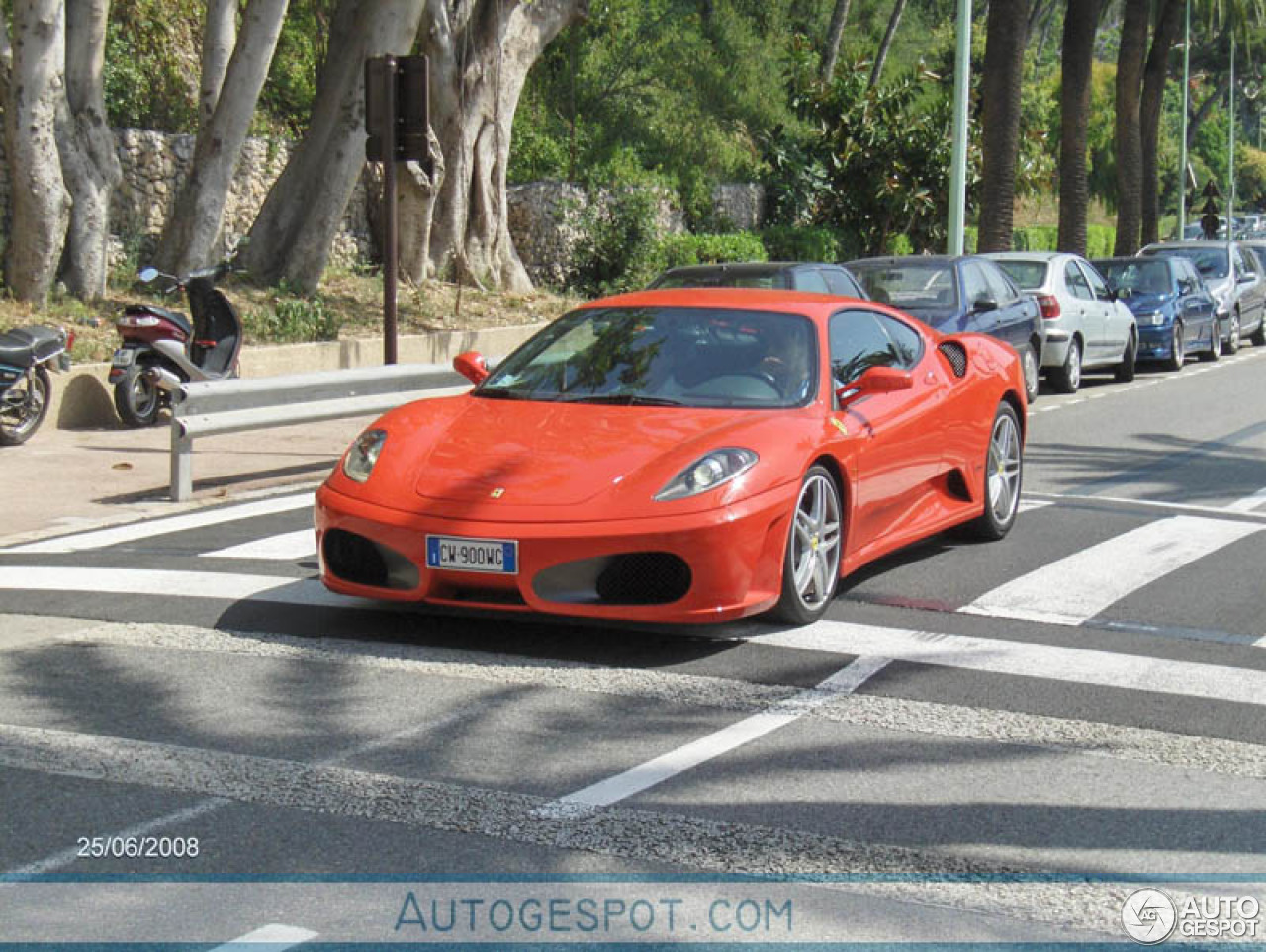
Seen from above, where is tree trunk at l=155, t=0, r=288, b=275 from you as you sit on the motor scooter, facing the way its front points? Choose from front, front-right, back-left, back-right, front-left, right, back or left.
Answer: front-left

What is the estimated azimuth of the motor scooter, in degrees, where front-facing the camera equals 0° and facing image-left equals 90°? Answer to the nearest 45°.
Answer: approximately 225°

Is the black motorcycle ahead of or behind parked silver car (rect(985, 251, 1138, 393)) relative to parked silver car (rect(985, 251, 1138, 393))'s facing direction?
behind

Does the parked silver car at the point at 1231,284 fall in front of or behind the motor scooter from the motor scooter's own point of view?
in front

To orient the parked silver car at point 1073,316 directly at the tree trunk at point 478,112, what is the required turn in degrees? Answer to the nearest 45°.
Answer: approximately 135° to its left

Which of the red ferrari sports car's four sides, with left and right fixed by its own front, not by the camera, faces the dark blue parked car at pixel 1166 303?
back

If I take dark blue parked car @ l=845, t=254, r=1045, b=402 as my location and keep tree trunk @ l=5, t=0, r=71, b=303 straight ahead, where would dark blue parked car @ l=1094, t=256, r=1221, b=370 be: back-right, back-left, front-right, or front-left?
back-right

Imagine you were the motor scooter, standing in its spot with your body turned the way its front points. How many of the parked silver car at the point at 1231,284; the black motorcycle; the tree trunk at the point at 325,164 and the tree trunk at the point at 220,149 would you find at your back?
1

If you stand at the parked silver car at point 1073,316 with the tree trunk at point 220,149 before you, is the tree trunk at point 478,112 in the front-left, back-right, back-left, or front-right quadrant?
front-right

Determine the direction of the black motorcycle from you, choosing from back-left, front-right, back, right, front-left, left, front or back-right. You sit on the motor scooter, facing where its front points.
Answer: back

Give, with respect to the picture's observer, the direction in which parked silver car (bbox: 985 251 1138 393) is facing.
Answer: facing away from the viewer and to the right of the viewer

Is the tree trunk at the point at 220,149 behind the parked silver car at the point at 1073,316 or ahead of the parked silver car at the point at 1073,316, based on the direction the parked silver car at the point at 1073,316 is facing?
behind

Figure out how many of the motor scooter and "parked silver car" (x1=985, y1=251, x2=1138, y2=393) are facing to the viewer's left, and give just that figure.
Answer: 0

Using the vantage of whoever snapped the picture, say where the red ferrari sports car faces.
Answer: facing the viewer and to the left of the viewer
